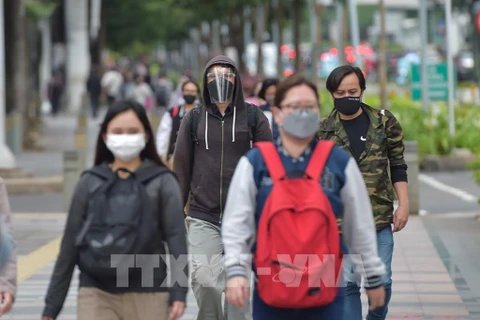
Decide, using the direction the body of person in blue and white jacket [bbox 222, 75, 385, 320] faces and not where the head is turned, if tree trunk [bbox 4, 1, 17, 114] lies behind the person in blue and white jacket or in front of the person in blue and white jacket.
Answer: behind

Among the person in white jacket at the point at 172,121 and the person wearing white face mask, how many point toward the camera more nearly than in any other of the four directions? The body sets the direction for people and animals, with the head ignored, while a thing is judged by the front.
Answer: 2

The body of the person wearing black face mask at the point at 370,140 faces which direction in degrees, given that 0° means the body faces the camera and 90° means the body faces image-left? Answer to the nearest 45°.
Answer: approximately 0°

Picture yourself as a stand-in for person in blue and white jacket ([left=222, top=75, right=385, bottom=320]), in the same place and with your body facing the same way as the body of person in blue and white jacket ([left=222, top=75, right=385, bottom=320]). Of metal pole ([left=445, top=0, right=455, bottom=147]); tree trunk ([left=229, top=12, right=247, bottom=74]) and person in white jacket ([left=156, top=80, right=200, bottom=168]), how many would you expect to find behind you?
3

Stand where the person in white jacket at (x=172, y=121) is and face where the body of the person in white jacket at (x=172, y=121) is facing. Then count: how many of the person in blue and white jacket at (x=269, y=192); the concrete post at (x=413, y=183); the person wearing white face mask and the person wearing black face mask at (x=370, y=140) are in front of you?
3

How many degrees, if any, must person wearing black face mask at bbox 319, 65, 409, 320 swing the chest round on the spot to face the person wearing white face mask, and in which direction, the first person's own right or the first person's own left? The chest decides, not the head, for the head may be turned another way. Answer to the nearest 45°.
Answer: approximately 45° to the first person's own right

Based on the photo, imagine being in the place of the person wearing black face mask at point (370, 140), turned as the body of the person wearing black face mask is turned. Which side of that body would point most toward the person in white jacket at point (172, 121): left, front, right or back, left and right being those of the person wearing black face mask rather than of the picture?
back

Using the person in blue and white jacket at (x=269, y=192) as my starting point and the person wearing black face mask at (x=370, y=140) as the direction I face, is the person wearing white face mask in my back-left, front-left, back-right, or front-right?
back-left

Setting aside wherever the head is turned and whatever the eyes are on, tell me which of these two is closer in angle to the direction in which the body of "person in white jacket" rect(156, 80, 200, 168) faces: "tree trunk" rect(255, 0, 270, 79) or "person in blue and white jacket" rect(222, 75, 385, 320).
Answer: the person in blue and white jacket
